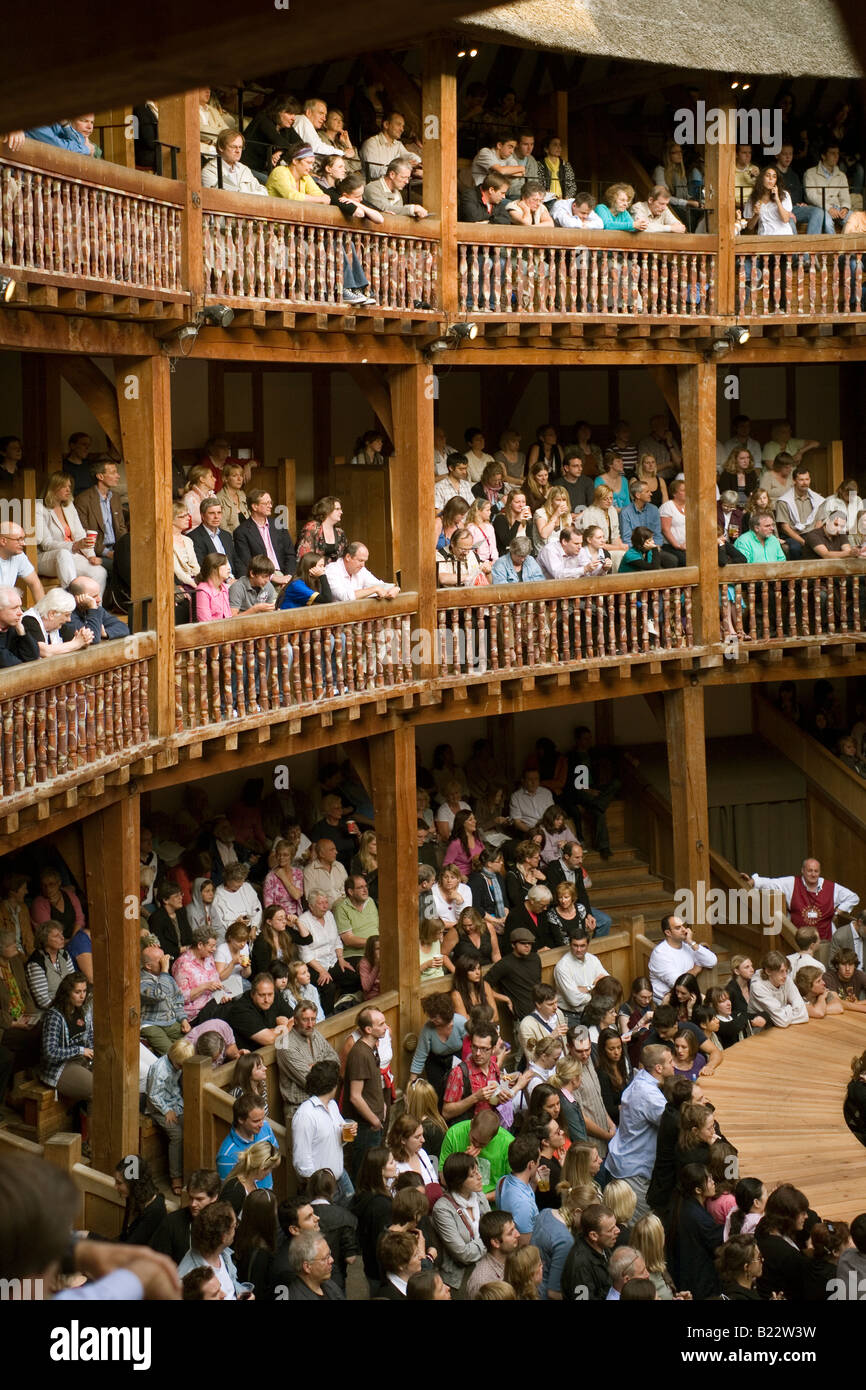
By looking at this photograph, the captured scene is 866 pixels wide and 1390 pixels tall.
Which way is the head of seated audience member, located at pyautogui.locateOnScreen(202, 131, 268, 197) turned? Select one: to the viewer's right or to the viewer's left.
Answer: to the viewer's right

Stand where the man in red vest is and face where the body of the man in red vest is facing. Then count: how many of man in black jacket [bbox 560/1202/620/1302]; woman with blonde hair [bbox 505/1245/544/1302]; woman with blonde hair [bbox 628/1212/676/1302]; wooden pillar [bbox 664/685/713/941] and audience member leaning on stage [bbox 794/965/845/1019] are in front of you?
4

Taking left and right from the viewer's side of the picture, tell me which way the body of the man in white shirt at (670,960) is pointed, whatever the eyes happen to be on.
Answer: facing the viewer and to the right of the viewer

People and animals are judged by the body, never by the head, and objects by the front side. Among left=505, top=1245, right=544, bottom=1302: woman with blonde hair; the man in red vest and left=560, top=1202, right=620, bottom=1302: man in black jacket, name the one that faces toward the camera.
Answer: the man in red vest

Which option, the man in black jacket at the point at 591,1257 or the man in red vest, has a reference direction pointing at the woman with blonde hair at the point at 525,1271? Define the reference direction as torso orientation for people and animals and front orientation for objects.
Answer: the man in red vest

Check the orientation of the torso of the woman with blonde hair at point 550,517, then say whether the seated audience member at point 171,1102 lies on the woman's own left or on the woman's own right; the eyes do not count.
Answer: on the woman's own right

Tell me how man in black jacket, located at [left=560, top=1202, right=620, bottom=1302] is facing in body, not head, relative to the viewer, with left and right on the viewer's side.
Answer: facing to the right of the viewer

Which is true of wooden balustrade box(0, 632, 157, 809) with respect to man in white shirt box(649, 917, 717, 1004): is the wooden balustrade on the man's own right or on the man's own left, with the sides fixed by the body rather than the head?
on the man's own right

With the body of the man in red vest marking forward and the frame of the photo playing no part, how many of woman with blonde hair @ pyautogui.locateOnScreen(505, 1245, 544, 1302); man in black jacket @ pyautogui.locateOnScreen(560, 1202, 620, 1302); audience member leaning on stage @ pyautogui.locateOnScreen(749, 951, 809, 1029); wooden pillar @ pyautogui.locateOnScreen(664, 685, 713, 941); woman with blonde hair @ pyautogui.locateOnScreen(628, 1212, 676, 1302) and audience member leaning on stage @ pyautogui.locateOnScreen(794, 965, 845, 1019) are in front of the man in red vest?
5

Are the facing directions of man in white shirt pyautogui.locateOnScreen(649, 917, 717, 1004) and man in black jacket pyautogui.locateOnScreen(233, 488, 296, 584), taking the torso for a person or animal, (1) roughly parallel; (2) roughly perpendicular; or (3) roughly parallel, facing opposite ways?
roughly parallel

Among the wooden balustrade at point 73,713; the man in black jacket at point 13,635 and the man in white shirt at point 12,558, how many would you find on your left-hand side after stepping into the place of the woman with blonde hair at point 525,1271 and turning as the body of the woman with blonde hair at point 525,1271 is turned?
3
